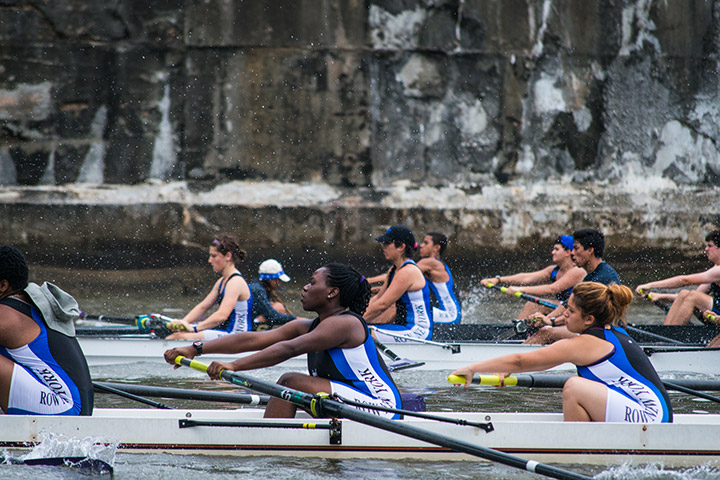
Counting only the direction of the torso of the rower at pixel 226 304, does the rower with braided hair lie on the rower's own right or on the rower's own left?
on the rower's own left

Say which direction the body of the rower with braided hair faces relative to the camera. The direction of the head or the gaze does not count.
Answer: to the viewer's left

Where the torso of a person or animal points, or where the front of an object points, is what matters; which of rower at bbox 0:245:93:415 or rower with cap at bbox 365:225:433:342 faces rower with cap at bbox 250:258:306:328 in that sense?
rower with cap at bbox 365:225:433:342

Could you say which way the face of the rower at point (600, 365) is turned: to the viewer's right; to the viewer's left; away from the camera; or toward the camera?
to the viewer's left

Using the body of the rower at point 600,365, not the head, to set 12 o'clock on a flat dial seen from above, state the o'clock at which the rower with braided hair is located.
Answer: The rower with braided hair is roughly at 12 o'clock from the rower.

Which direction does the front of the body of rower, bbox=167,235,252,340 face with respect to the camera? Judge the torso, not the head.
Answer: to the viewer's left

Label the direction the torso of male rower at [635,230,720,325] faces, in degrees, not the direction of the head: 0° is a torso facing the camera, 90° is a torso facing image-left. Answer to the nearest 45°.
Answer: approximately 90°

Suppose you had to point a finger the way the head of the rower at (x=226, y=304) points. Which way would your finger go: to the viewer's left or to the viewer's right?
to the viewer's left

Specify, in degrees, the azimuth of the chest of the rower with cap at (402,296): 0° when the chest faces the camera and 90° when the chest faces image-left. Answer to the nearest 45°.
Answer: approximately 90°

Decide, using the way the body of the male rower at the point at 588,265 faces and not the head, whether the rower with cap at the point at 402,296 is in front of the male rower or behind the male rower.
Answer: in front

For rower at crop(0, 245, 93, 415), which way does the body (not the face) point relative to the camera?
to the viewer's left

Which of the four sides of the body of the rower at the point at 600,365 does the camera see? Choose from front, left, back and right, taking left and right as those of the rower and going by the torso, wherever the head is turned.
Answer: left

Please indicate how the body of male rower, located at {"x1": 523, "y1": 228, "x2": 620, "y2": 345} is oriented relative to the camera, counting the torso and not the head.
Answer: to the viewer's left

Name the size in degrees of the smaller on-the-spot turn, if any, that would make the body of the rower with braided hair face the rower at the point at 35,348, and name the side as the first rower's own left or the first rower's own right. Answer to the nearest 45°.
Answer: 0° — they already face them

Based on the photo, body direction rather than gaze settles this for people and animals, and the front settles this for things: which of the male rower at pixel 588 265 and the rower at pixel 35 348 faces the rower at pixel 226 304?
the male rower
